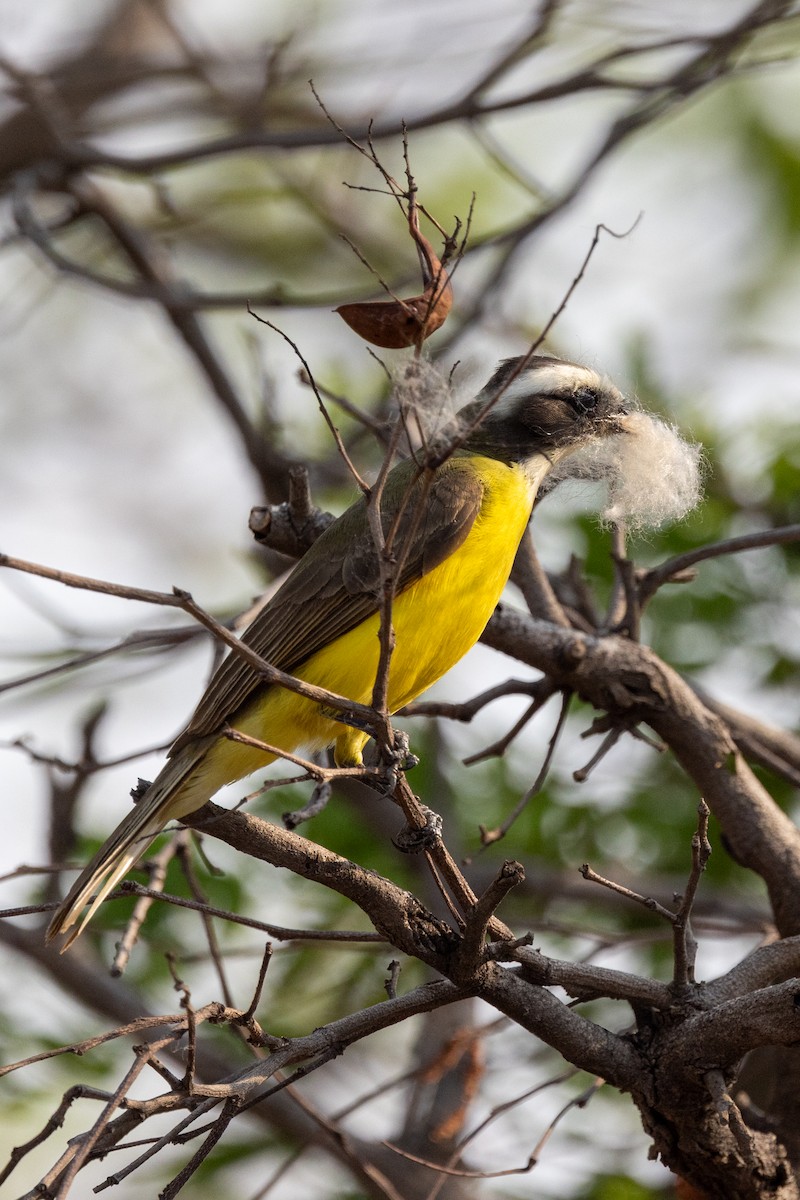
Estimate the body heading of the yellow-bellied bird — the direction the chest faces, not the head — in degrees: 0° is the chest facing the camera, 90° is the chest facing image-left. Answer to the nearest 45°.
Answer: approximately 270°
